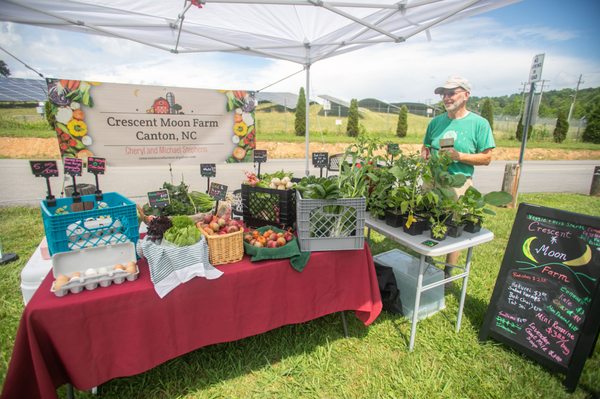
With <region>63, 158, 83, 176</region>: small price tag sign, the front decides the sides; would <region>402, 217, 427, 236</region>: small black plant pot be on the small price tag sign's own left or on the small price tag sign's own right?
on the small price tag sign's own left

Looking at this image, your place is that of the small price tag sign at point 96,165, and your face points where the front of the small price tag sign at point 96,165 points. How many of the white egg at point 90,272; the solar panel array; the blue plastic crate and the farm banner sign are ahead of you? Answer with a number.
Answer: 2

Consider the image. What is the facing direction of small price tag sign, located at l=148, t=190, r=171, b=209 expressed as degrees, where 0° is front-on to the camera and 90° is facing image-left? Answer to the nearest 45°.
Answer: approximately 0°

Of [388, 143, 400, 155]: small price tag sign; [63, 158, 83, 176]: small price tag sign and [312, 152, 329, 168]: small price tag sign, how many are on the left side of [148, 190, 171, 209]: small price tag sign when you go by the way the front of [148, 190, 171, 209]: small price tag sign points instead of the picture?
2

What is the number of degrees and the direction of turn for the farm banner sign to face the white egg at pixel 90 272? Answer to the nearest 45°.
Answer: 0° — it already faces it

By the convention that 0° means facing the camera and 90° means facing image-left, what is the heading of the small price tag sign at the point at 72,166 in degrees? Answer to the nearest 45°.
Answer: approximately 0°

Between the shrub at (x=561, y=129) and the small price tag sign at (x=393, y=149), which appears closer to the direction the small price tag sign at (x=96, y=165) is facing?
the small price tag sign

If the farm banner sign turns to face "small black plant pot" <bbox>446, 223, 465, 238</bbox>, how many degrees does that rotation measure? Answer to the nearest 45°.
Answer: approximately 45° to its left
